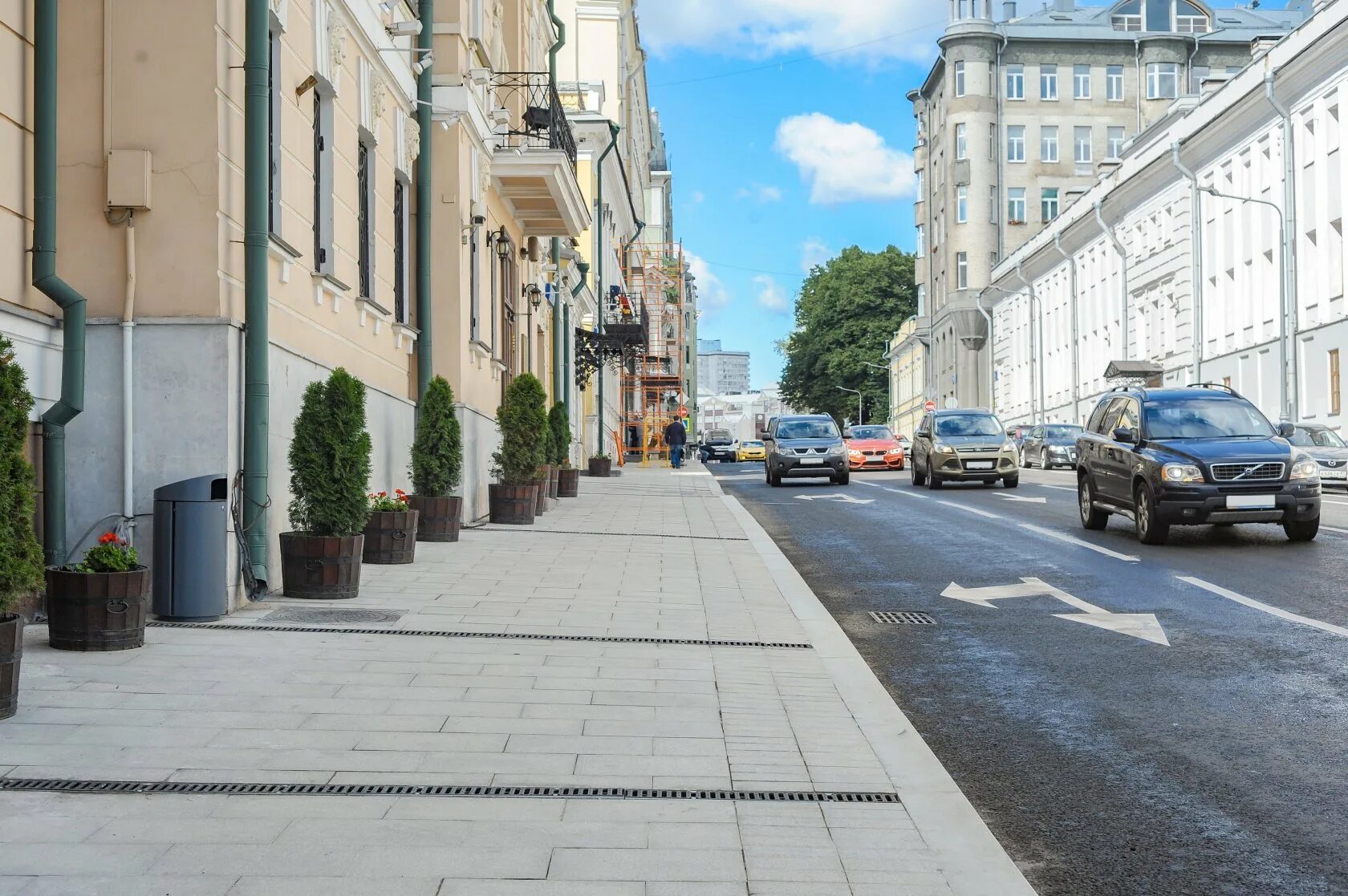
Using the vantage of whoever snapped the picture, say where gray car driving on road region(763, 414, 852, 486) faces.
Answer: facing the viewer

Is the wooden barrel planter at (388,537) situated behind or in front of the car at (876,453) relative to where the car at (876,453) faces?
in front

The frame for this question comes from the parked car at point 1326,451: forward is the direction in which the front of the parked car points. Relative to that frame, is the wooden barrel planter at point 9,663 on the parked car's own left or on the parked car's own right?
on the parked car's own right

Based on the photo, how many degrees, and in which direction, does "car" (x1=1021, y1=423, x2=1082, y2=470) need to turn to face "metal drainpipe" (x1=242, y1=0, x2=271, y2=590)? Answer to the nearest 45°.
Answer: approximately 45° to its right

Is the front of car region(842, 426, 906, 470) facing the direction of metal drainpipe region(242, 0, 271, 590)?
yes

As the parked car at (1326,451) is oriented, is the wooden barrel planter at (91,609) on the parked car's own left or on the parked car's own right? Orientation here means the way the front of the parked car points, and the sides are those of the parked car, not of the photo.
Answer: on the parked car's own right

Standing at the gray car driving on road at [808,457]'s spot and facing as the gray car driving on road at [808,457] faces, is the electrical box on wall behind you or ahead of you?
ahead

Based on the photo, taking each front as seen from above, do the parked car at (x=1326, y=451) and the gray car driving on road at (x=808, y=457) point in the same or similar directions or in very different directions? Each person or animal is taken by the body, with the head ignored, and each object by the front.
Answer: same or similar directions

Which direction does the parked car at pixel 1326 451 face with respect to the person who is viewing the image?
facing the viewer and to the right of the viewer

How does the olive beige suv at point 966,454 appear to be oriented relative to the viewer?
toward the camera

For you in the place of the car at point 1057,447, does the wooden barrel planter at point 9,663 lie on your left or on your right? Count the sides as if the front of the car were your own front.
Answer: on your right

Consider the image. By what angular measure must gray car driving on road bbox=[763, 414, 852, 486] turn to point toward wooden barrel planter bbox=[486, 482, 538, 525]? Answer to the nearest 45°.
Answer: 0° — it already faces it
